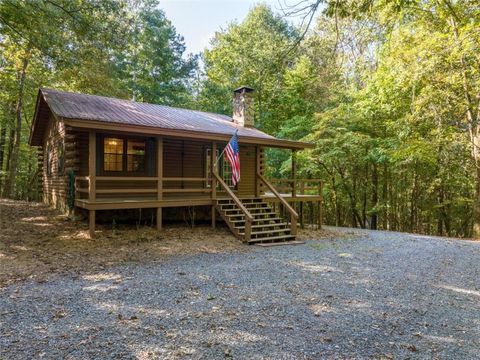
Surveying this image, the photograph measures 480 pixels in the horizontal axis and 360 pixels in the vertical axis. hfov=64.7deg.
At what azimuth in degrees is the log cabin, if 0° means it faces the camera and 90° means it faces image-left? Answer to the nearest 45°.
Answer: approximately 315°
